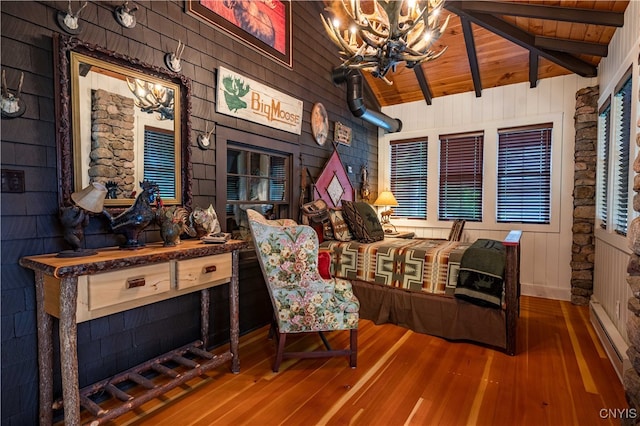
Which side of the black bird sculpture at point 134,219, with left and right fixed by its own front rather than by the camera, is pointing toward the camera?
right

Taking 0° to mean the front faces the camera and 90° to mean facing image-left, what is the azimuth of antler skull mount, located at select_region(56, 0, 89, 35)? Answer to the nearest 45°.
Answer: approximately 315°

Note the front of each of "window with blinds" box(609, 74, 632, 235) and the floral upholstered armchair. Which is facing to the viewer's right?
the floral upholstered armchair

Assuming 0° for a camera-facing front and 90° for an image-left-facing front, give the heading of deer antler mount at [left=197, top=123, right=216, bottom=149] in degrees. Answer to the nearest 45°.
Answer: approximately 315°

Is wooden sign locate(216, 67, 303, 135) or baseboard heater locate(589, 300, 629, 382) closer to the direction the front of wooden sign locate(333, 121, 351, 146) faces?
the baseboard heater

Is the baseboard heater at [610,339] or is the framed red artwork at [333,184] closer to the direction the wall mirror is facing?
the baseboard heater

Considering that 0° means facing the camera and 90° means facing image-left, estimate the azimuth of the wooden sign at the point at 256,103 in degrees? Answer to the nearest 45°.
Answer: approximately 315°

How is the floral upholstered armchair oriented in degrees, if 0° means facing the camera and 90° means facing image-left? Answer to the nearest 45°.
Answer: approximately 270°

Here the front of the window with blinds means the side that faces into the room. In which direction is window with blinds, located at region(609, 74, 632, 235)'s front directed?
to the viewer's left
